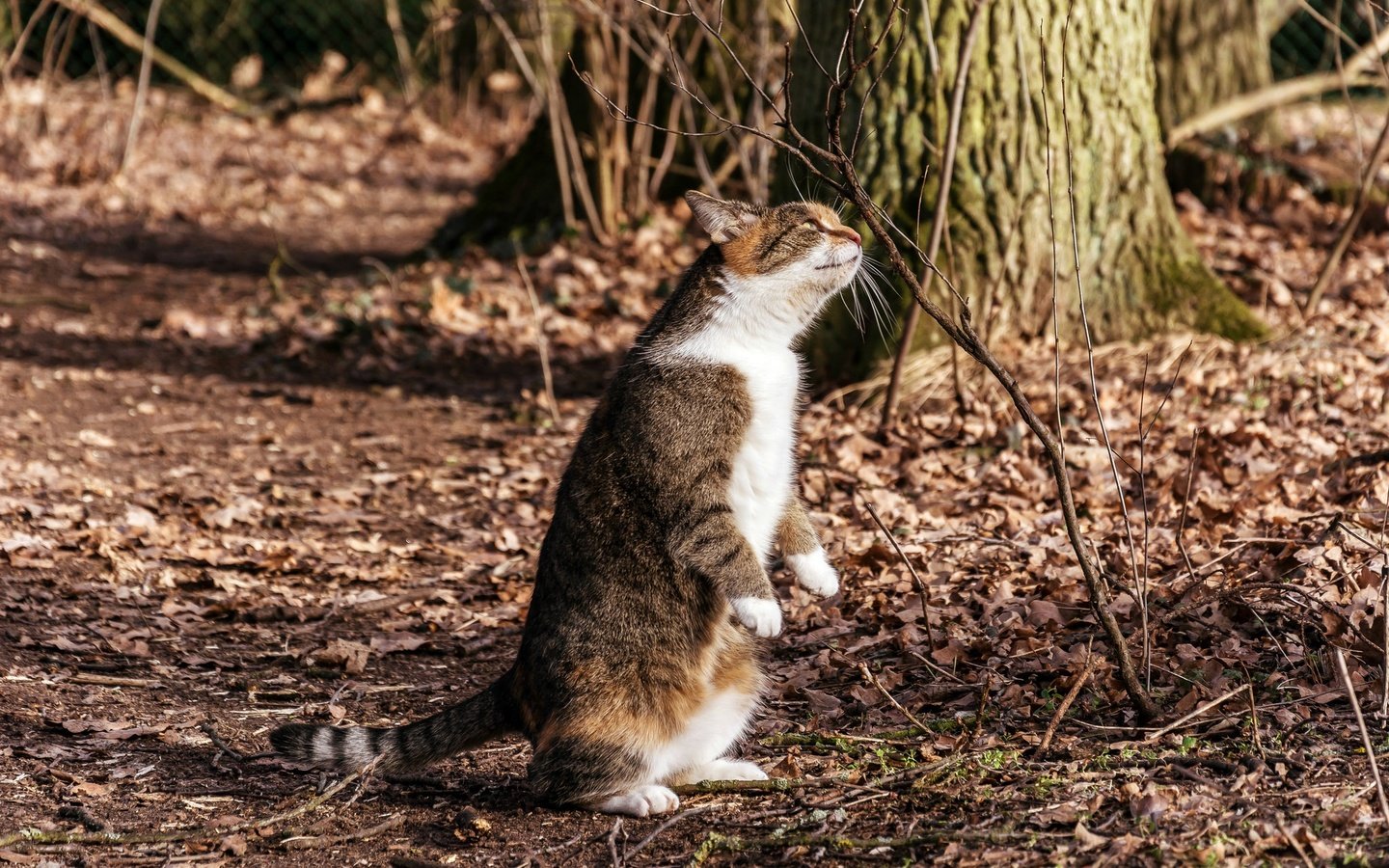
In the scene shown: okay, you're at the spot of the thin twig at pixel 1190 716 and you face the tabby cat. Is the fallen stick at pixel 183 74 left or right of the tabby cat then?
right

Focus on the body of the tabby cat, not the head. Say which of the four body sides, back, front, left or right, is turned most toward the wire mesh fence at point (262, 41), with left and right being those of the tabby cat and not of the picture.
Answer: left

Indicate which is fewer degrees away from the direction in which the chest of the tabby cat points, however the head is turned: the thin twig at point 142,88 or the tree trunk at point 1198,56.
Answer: the tree trunk

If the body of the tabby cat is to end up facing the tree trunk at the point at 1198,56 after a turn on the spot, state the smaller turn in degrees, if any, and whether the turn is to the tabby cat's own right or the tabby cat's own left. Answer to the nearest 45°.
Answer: approximately 45° to the tabby cat's own left

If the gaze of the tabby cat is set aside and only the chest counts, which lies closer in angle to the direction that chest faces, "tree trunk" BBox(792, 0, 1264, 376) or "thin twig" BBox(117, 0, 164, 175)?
the tree trunk

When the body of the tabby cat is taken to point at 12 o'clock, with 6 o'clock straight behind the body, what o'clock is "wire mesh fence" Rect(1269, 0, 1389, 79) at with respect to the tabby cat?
The wire mesh fence is roughly at 10 o'clock from the tabby cat.

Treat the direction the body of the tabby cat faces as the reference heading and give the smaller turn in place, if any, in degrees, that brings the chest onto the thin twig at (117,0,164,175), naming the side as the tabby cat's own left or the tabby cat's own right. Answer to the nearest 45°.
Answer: approximately 90° to the tabby cat's own left

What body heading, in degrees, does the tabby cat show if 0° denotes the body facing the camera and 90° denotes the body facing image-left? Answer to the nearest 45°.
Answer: approximately 270°

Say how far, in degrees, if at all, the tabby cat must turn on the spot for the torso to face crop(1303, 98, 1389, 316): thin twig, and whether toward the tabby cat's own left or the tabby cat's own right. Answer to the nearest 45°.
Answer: approximately 45° to the tabby cat's own left

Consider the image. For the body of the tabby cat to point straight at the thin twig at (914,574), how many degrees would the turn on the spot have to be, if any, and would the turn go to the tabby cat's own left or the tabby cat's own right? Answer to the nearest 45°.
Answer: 0° — it already faces it

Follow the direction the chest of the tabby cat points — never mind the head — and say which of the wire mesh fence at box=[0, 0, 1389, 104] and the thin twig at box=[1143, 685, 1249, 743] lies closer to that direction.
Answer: the thin twig
